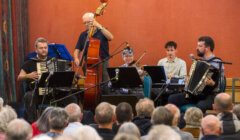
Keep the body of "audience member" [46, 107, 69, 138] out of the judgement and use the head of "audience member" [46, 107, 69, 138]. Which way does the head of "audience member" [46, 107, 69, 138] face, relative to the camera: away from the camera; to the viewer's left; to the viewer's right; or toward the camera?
away from the camera

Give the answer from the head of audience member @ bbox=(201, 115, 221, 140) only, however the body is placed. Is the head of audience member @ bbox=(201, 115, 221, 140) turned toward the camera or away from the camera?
away from the camera

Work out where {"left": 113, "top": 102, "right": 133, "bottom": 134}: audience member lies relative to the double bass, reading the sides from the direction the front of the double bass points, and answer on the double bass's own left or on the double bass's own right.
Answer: on the double bass's own left

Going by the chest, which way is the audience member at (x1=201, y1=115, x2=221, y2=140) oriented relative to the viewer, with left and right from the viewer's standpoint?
facing away from the viewer

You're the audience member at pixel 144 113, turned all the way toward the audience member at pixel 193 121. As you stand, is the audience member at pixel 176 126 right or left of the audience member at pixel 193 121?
right

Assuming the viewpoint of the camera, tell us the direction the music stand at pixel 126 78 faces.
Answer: facing away from the viewer

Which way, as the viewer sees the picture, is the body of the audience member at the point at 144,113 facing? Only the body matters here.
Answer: away from the camera

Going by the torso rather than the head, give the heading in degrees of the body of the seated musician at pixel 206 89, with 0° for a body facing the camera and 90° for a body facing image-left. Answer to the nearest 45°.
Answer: approximately 90°

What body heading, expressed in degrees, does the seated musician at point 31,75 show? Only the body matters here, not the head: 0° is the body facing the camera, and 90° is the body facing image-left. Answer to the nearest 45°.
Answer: approximately 315°

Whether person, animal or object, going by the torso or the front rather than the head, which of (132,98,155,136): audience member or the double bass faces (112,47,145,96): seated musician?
the audience member

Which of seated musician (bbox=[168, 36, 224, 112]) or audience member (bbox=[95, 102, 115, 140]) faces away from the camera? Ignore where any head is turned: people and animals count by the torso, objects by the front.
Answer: the audience member

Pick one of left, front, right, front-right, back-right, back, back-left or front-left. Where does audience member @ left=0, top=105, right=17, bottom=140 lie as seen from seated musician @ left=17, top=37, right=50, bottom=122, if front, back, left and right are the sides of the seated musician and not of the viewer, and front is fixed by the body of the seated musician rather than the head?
front-right

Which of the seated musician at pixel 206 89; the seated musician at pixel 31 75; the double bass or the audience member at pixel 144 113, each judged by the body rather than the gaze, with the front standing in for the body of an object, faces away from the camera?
the audience member

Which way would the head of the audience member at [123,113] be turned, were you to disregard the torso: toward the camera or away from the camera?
away from the camera

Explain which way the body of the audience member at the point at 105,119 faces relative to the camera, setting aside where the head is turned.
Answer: away from the camera
